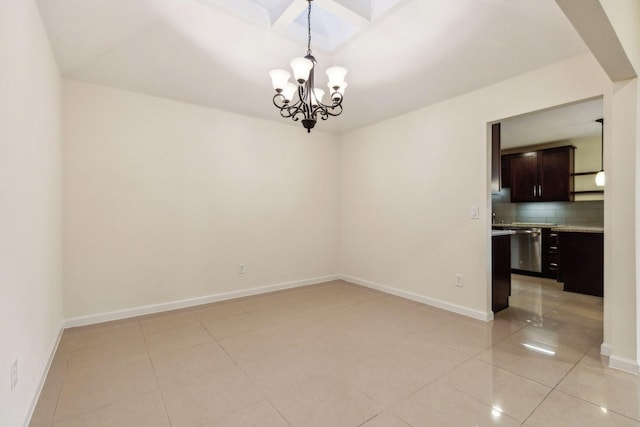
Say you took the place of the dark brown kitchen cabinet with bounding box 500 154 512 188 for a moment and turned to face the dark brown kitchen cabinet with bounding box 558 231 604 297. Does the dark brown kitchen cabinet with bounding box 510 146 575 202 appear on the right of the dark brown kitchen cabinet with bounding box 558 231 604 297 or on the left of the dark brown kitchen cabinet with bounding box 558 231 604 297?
left

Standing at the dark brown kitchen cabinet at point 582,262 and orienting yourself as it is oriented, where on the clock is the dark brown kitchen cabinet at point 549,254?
the dark brown kitchen cabinet at point 549,254 is roughly at 2 o'clock from the dark brown kitchen cabinet at point 582,262.

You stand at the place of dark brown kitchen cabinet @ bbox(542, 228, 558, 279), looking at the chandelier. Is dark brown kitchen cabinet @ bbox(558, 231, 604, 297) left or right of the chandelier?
left

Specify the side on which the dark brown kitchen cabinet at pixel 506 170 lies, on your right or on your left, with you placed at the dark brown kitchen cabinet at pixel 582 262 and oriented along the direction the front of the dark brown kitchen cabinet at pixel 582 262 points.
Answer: on your right

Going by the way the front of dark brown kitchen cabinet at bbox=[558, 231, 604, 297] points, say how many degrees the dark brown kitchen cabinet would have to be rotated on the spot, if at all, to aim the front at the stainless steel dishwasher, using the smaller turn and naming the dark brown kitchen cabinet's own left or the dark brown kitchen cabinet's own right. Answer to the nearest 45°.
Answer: approximately 45° to the dark brown kitchen cabinet's own right
